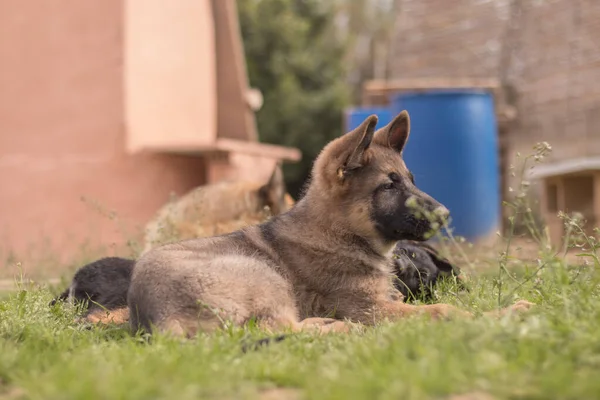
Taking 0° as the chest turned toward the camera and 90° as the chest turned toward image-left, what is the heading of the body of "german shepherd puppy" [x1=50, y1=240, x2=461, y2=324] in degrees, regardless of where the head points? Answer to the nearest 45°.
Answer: approximately 270°

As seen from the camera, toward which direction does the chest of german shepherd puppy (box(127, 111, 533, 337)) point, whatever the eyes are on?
to the viewer's right

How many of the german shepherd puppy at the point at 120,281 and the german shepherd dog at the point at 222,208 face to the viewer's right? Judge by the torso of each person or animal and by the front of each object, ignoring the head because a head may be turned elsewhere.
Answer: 2

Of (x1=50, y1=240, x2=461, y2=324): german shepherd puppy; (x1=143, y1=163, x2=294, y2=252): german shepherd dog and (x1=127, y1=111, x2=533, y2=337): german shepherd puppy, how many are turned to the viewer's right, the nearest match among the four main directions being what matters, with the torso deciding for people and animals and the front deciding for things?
3

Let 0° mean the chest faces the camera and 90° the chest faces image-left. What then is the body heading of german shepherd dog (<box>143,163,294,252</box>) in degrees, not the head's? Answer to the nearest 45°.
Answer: approximately 270°

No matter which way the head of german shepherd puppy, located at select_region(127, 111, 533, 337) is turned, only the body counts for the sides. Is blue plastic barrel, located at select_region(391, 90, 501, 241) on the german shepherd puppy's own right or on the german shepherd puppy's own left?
on the german shepherd puppy's own left

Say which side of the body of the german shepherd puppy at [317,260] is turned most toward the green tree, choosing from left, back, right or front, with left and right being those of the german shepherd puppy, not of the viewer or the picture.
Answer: left

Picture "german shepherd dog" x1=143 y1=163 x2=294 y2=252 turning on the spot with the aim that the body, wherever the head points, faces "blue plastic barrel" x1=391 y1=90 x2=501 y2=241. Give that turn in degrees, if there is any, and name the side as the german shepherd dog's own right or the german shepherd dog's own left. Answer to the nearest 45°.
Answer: approximately 45° to the german shepherd dog's own left

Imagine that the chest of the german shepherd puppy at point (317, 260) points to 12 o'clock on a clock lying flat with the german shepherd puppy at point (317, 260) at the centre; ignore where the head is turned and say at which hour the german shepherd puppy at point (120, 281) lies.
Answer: the german shepherd puppy at point (120, 281) is roughly at 7 o'clock from the german shepherd puppy at point (317, 260).

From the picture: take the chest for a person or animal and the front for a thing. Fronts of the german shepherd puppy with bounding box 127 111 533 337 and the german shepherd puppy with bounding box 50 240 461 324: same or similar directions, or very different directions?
same or similar directions

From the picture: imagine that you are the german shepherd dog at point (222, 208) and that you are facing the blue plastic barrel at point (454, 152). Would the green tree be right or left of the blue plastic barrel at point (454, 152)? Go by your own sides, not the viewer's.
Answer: left
